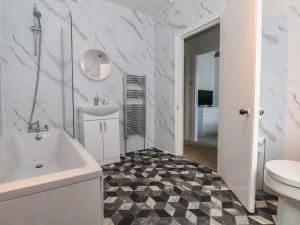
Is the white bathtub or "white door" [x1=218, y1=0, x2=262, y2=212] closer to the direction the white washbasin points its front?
the white bathtub

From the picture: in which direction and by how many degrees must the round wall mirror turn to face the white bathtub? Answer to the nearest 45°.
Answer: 0° — it already faces it

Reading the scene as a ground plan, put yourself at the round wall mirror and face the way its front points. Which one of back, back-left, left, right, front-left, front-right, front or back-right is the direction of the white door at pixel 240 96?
front-left

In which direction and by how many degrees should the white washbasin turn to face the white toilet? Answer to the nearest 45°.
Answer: approximately 45° to its left

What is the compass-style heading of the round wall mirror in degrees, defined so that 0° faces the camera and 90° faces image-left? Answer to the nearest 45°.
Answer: approximately 0°

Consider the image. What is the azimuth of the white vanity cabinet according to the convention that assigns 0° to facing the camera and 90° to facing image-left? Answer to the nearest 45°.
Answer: approximately 0°

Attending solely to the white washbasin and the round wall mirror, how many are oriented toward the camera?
2

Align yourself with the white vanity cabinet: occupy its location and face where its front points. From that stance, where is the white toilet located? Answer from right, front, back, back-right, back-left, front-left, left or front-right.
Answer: front-left
